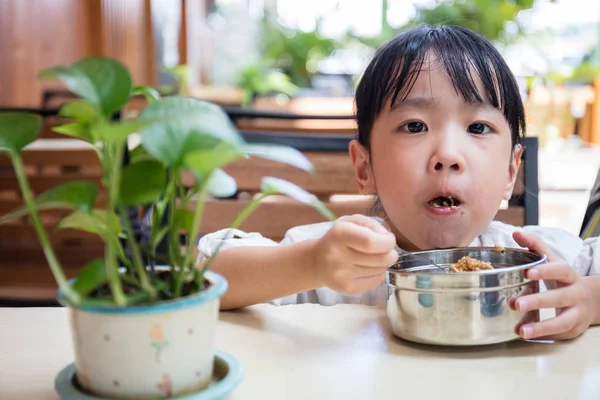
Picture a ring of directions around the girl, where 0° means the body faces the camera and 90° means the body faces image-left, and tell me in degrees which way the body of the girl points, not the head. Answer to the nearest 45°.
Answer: approximately 0°

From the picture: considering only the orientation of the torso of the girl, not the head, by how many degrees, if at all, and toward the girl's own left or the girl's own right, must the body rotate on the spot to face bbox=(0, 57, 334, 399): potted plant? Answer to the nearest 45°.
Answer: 0° — they already face it

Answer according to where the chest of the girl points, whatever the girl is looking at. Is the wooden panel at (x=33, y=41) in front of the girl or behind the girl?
behind
